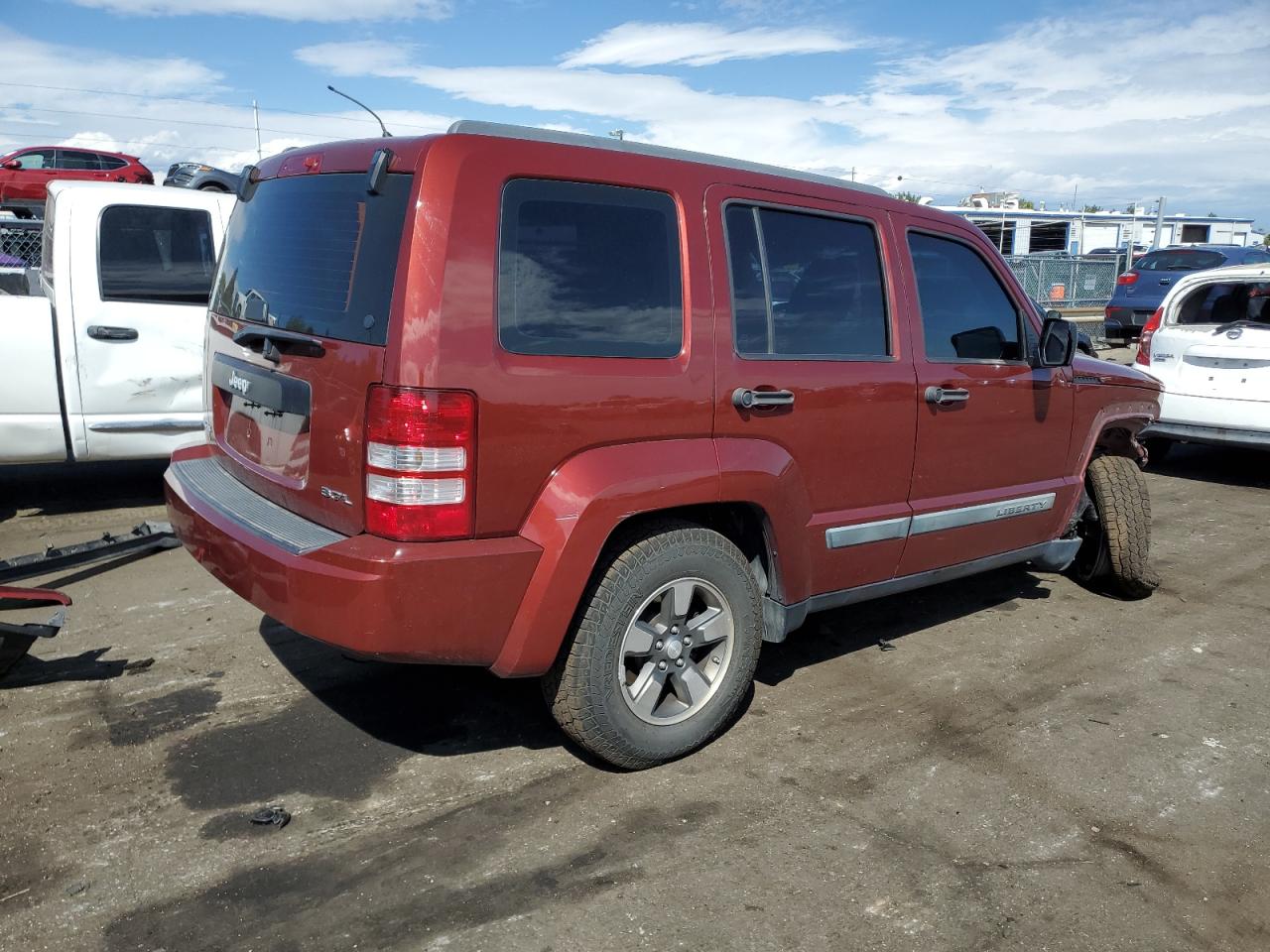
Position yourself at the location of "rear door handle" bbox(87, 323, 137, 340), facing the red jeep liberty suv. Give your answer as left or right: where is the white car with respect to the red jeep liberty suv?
left

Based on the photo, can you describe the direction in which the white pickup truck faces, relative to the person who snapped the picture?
facing to the right of the viewer

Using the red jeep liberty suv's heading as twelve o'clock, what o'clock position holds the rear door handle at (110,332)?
The rear door handle is roughly at 9 o'clock from the red jeep liberty suv.

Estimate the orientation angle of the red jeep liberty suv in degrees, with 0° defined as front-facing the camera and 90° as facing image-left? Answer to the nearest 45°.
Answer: approximately 225°

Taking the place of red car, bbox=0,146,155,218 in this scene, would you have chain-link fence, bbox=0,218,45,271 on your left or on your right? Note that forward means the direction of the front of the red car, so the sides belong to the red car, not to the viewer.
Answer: on your left

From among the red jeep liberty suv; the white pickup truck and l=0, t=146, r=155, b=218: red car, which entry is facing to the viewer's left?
the red car

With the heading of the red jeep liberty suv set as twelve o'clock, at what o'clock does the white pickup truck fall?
The white pickup truck is roughly at 9 o'clock from the red jeep liberty suv.

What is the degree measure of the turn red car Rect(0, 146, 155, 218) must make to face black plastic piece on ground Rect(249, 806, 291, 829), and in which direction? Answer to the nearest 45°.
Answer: approximately 90° to its left

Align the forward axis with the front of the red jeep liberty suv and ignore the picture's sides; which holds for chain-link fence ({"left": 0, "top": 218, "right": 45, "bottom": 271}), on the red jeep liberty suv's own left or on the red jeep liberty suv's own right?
on the red jeep liberty suv's own left

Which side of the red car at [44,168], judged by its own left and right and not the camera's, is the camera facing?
left

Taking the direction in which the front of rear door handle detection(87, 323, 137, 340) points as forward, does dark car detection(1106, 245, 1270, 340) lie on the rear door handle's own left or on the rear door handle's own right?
on the rear door handle's own left

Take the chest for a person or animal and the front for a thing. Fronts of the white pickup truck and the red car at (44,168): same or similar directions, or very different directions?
very different directions

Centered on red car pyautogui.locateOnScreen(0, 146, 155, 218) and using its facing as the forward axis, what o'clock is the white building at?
The white building is roughly at 6 o'clock from the red car.
